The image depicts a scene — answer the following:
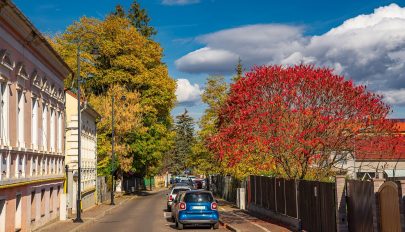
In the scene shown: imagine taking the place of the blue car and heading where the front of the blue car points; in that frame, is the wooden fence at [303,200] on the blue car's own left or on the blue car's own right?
on the blue car's own right

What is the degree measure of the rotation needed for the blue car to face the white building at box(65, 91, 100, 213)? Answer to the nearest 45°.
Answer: approximately 45° to its left

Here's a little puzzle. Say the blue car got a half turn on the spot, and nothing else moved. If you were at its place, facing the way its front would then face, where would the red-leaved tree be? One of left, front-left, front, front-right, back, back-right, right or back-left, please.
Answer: left

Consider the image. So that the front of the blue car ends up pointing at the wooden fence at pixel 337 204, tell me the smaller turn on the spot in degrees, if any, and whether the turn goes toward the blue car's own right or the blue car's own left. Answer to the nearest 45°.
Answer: approximately 135° to the blue car's own right

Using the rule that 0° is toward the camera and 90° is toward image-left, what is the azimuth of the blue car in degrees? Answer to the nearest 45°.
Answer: approximately 180°
